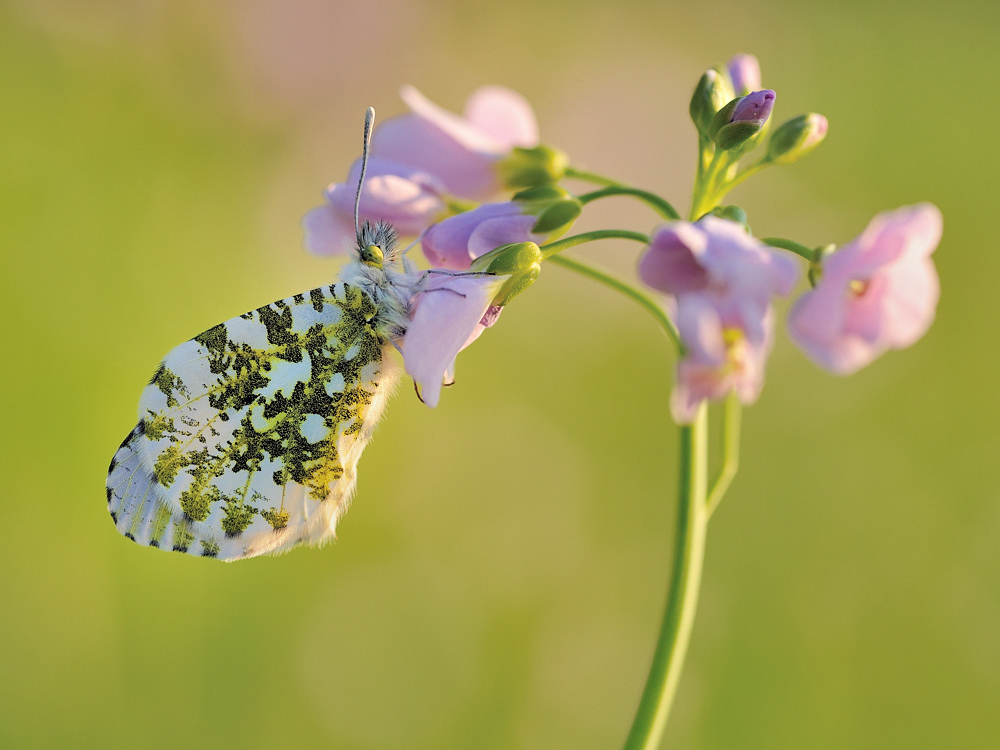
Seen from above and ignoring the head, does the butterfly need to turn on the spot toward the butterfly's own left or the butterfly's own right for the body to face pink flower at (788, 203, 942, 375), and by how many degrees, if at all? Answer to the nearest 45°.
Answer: approximately 45° to the butterfly's own right

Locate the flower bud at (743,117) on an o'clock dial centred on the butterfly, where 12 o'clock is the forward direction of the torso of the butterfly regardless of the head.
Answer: The flower bud is roughly at 1 o'clock from the butterfly.

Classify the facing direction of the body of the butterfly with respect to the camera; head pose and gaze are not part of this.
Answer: to the viewer's right
